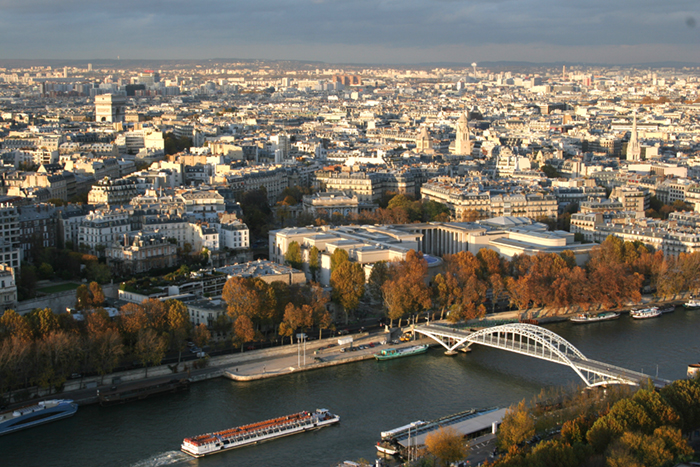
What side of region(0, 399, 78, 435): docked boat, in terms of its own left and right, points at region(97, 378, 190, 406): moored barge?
front

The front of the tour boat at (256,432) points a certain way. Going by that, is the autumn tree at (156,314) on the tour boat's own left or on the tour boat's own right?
on the tour boat's own left

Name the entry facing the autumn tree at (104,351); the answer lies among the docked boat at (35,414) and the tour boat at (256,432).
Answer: the docked boat

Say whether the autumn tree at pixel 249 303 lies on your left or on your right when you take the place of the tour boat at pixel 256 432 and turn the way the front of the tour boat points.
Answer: on your left

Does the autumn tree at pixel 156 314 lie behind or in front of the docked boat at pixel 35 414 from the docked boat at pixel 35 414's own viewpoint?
in front

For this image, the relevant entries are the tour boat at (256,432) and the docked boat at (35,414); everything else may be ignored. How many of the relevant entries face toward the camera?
0

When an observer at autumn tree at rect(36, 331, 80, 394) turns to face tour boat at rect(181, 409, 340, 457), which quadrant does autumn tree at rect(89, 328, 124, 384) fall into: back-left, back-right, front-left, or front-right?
front-left

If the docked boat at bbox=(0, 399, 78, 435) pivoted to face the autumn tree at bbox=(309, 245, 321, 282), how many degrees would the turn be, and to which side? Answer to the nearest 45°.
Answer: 0° — it already faces it

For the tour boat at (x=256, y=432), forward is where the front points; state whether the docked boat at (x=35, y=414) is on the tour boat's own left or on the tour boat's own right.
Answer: on the tour boat's own left

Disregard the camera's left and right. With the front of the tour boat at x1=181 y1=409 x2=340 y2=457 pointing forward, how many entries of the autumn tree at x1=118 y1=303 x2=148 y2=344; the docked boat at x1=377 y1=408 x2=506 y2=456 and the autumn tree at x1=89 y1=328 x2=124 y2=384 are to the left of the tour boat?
2

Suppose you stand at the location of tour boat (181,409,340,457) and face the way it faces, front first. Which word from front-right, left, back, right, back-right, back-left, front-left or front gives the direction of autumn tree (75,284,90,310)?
left

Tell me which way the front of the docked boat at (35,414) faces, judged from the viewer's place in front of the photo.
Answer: facing away from the viewer and to the right of the viewer

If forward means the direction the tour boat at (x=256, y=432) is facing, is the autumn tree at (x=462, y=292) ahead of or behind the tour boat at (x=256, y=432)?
ahead

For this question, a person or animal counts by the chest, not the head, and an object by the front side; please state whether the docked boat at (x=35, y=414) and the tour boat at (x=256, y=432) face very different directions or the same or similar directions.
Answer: same or similar directions

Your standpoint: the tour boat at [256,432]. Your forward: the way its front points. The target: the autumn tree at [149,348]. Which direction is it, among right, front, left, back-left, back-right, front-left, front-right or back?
left

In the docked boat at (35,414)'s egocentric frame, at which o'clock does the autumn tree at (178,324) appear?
The autumn tree is roughly at 12 o'clock from the docked boat.

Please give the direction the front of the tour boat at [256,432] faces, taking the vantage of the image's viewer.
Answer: facing away from the viewer and to the right of the viewer

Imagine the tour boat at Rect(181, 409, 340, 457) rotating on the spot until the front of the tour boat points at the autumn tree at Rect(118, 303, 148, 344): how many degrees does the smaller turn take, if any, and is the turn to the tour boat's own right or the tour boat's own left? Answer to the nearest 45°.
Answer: approximately 90° to the tour boat's own left

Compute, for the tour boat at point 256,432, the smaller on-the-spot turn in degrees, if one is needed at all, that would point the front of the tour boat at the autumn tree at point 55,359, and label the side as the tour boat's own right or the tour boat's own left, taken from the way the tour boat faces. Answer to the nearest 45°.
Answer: approximately 90° to the tour boat's own left
